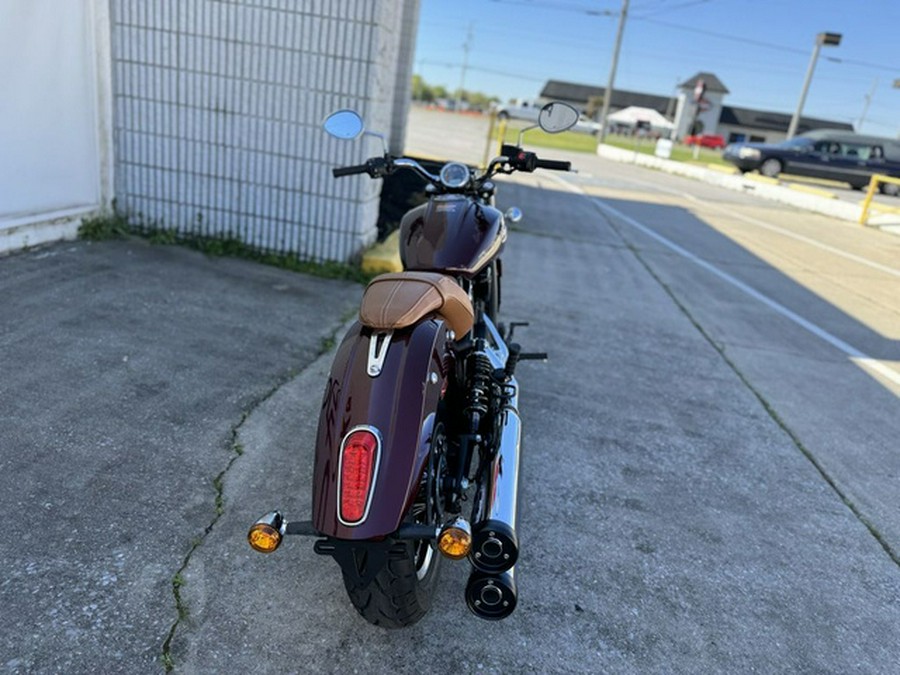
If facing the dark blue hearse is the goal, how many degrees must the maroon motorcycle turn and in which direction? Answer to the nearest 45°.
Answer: approximately 45° to its right

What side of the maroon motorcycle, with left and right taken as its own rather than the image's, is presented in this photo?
back

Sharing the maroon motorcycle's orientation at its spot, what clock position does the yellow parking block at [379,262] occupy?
The yellow parking block is roughly at 12 o'clock from the maroon motorcycle.

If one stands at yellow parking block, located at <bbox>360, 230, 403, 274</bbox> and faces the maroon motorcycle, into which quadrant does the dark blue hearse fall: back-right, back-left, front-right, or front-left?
back-left
